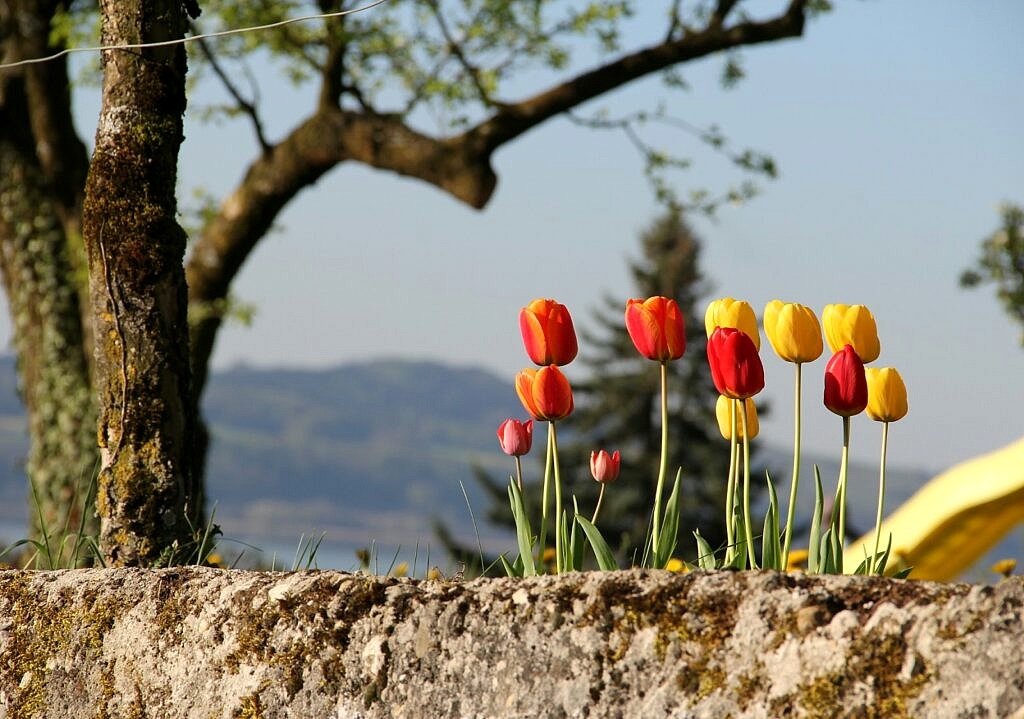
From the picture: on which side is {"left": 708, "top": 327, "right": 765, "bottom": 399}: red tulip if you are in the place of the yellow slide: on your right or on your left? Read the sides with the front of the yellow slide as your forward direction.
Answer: on your left

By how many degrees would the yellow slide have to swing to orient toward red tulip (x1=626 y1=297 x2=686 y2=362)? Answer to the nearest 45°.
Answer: approximately 90° to its left

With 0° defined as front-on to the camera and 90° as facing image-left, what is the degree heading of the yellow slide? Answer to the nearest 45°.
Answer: approximately 90°

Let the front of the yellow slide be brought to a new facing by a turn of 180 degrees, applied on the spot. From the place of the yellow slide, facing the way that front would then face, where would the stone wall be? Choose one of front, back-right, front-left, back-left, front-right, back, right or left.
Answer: right

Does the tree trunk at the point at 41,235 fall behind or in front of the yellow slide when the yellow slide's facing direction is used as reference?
in front

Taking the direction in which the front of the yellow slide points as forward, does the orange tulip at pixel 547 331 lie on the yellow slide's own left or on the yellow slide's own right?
on the yellow slide's own left

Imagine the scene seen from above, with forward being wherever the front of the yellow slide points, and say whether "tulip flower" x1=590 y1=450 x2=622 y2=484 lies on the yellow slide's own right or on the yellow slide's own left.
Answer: on the yellow slide's own left

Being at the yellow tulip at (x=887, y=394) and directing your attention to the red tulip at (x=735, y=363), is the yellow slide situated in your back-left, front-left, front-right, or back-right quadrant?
back-right

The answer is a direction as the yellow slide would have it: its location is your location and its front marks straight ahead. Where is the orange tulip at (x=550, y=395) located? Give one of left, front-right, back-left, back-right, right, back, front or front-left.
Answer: left

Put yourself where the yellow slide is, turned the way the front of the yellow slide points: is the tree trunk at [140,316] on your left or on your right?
on your left

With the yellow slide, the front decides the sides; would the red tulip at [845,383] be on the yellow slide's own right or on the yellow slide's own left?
on the yellow slide's own left
